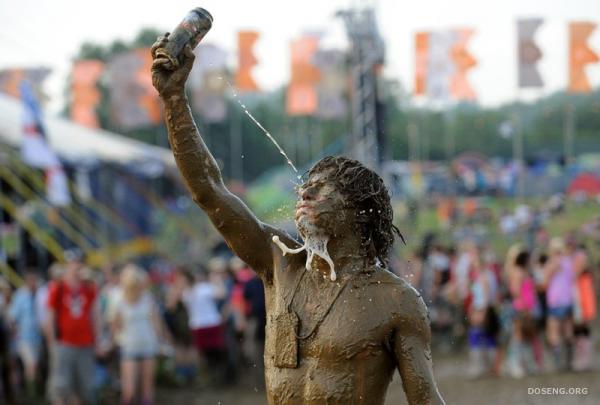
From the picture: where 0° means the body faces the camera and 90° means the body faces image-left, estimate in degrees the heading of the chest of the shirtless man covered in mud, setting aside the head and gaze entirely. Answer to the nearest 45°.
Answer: approximately 45°

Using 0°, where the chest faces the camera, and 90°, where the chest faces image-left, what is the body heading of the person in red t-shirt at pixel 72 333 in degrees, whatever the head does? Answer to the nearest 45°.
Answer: approximately 0°

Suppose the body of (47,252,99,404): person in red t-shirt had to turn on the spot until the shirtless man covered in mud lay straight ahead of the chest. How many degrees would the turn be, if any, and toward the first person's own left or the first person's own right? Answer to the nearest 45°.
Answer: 0° — they already face them
